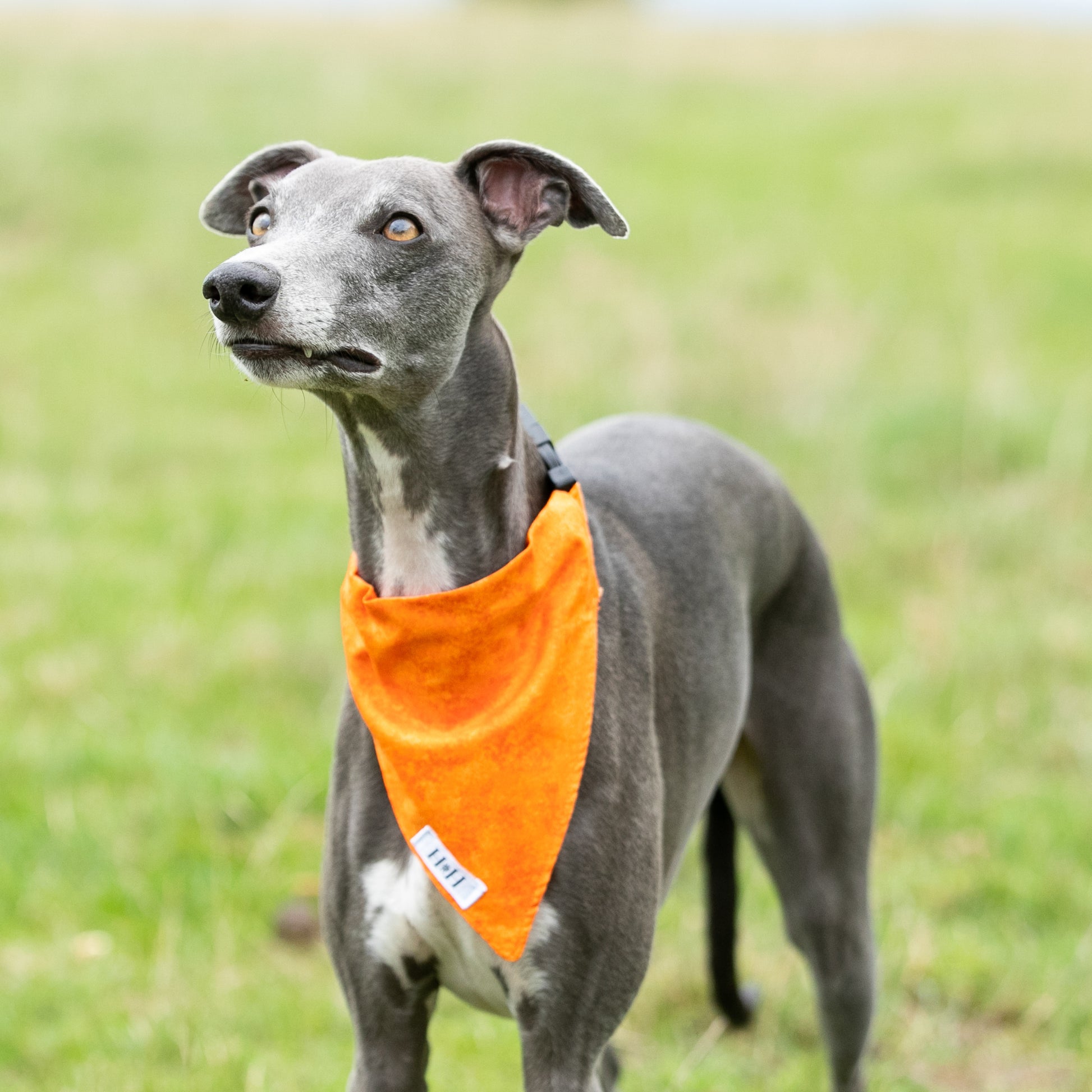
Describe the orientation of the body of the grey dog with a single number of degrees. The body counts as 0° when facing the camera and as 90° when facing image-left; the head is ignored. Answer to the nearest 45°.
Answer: approximately 45°
